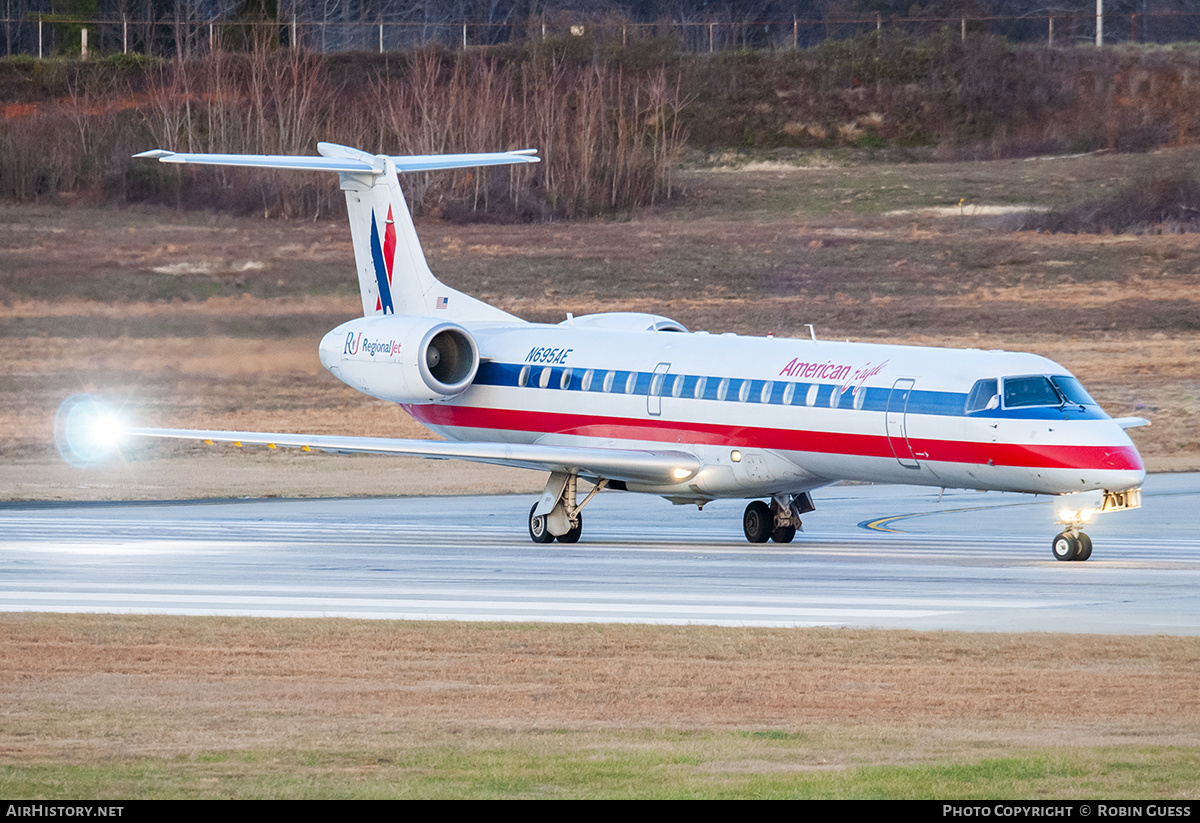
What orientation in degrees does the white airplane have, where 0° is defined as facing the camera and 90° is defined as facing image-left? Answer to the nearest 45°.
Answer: approximately 315°
